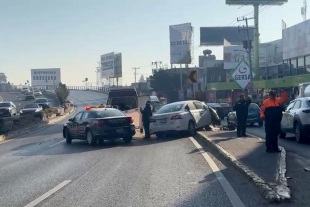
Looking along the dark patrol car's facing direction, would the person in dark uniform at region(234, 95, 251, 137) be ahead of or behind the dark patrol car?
behind

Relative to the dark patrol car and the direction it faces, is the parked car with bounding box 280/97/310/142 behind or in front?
behind

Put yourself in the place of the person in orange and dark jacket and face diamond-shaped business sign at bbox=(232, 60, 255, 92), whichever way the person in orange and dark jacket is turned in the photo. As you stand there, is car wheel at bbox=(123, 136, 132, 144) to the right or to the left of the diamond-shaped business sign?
left

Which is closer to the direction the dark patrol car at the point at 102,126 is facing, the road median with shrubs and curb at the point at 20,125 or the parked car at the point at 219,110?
the road median with shrubs and curb
